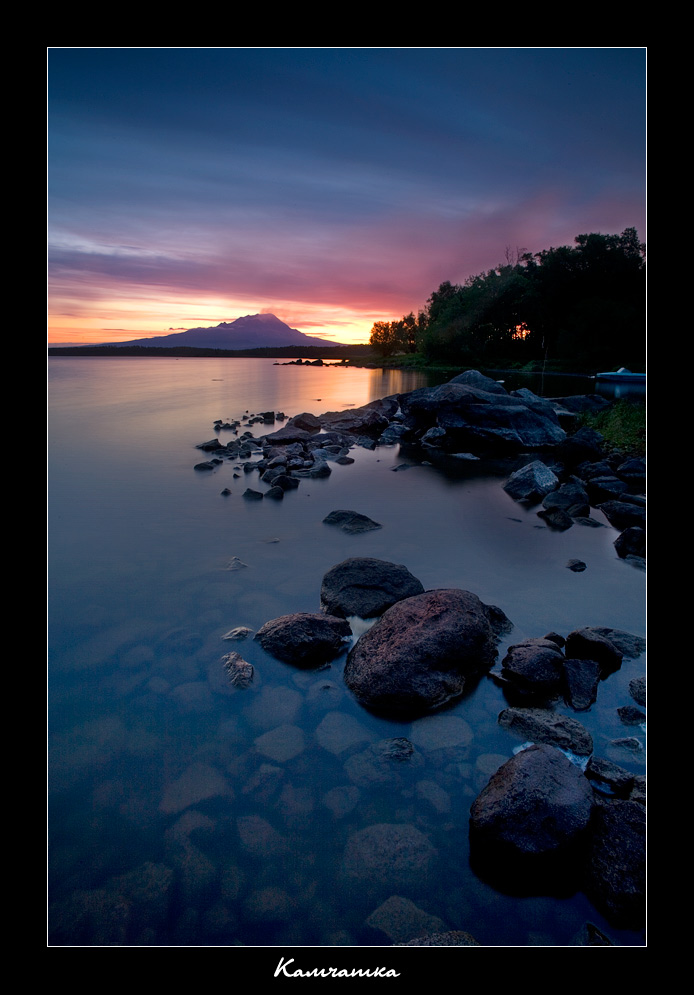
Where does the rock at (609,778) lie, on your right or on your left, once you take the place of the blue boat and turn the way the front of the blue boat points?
on your left

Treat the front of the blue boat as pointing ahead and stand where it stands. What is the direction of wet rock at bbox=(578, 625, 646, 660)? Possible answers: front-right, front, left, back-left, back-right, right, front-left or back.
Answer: left

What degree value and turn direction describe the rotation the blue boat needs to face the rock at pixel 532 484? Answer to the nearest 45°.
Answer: approximately 90° to its left

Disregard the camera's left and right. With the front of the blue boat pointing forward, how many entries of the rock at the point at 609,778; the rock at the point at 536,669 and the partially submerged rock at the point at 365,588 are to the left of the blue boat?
3

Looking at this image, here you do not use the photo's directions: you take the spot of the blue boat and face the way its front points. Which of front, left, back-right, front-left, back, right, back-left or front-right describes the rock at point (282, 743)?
left

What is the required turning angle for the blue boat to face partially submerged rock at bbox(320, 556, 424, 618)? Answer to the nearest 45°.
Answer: approximately 90° to its left

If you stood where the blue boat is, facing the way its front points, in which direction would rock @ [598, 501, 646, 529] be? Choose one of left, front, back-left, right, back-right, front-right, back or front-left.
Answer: left

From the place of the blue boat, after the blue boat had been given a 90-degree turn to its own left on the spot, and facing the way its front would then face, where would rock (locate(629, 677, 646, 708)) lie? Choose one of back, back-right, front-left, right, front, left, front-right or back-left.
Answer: front

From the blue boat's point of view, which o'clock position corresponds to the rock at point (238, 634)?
The rock is roughly at 9 o'clock from the blue boat.

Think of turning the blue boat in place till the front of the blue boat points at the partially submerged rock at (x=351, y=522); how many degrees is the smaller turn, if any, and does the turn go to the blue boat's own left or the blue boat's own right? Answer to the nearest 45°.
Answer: approximately 90° to the blue boat's own left

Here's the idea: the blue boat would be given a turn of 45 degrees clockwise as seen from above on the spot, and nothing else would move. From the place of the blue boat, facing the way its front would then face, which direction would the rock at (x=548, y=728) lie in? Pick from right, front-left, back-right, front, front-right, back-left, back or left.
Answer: back-left

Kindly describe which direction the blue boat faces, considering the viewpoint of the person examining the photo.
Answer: facing to the left of the viewer

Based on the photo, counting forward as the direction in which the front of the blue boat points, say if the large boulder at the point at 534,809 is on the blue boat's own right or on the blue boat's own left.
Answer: on the blue boat's own left

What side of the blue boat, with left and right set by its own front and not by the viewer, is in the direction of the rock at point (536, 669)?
left

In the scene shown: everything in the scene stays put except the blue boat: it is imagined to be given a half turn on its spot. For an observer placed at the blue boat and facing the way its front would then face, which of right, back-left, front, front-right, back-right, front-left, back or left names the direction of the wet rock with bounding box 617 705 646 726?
right

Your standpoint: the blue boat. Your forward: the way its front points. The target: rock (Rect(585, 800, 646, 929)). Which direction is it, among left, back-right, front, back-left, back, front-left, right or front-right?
left

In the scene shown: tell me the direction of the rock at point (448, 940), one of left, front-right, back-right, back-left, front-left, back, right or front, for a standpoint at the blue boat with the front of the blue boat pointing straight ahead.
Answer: left

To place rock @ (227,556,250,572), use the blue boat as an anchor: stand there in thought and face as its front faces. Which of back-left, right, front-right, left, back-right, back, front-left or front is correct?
left
